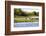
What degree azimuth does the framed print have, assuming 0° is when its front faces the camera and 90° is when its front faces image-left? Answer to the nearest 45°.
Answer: approximately 315°
